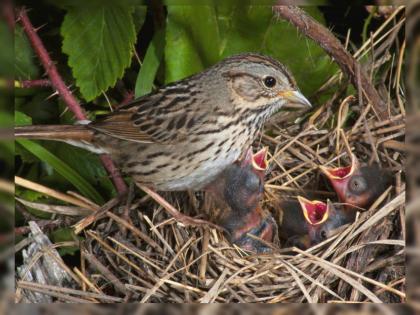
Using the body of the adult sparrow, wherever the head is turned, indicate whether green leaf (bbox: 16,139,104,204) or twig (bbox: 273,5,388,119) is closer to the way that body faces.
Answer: the twig

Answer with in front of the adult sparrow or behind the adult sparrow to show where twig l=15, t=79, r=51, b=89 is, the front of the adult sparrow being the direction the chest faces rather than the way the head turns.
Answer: behind

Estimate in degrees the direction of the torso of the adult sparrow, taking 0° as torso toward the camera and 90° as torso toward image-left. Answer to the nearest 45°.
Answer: approximately 270°
